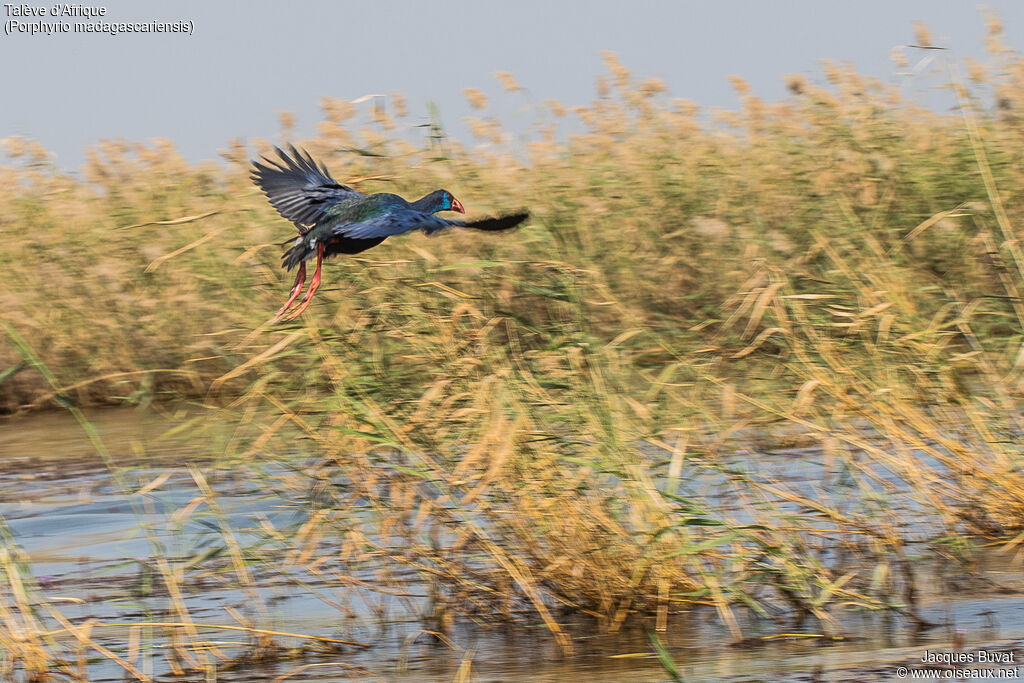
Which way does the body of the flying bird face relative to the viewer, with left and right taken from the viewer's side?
facing away from the viewer and to the right of the viewer
